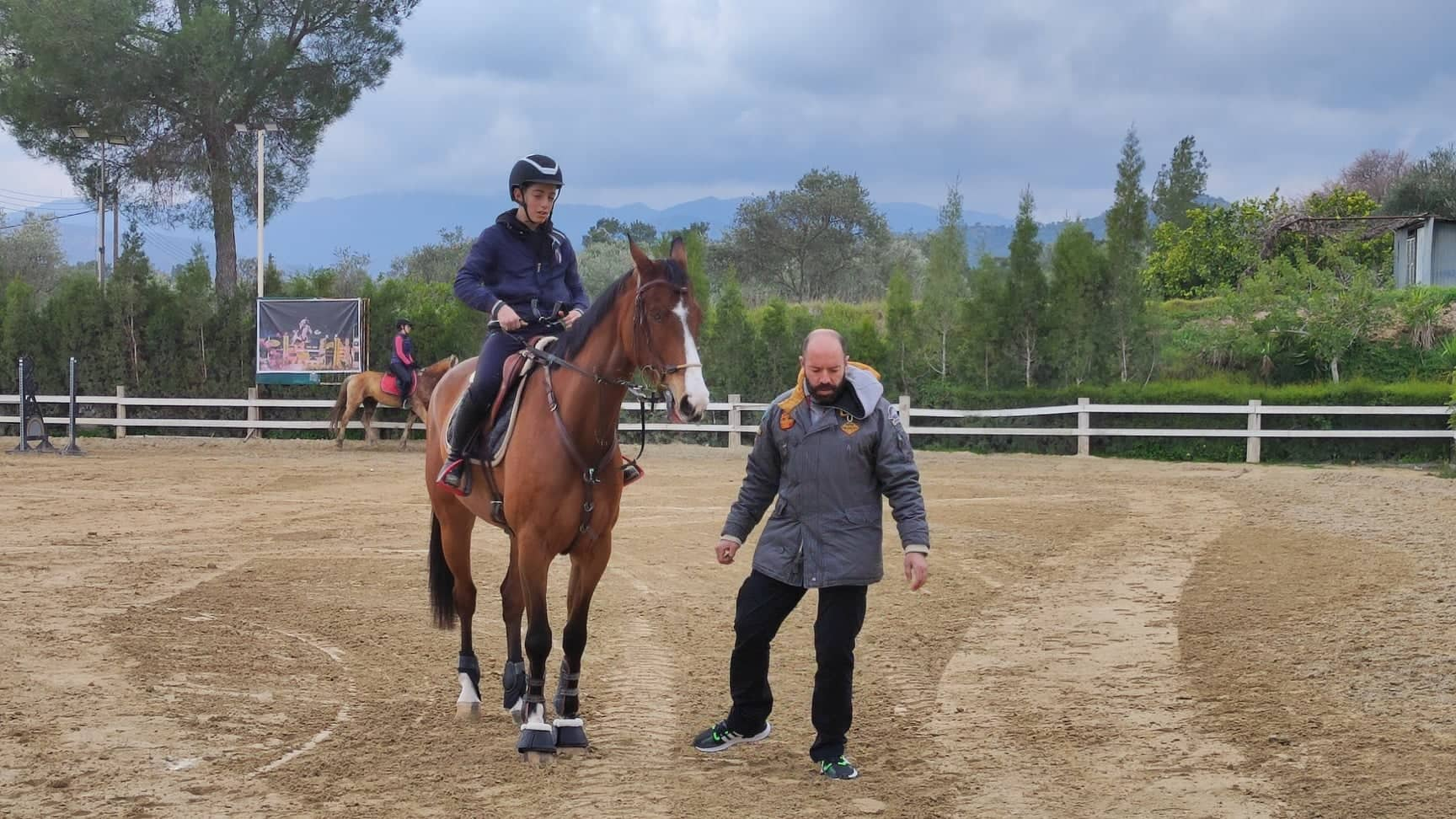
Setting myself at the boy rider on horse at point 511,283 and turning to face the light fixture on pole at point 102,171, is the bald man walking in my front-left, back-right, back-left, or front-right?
back-right

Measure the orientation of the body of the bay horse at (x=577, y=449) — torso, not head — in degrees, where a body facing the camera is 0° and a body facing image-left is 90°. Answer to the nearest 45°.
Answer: approximately 315°

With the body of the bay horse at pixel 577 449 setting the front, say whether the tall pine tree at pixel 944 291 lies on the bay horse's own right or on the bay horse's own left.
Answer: on the bay horse's own left

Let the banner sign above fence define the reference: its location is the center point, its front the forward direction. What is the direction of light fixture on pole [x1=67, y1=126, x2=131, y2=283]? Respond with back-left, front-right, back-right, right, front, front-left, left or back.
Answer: back-right

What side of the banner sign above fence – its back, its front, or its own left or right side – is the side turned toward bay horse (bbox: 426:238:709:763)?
front

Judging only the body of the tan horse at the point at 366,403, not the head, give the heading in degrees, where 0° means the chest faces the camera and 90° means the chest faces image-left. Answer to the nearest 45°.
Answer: approximately 270°

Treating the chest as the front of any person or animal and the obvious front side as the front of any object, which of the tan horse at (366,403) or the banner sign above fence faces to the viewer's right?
the tan horse

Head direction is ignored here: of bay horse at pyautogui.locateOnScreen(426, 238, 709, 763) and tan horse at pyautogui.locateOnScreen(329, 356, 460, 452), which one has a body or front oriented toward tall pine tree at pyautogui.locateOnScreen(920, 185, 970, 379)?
tan horse at pyautogui.locateOnScreen(329, 356, 460, 452)

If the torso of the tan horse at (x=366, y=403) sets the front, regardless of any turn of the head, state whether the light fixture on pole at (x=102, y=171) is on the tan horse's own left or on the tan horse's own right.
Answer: on the tan horse's own left

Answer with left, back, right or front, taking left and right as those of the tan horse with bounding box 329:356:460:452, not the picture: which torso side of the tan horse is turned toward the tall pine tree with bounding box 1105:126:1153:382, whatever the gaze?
front

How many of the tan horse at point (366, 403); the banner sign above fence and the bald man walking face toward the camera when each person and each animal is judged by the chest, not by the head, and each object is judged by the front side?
2

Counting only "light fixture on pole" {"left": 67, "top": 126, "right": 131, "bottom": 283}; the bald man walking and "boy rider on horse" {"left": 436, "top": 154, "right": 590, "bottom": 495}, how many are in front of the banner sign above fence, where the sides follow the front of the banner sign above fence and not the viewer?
2

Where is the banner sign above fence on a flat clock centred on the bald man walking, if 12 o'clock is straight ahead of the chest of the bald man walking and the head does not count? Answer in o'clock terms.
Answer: The banner sign above fence is roughly at 5 o'clock from the bald man walking.
